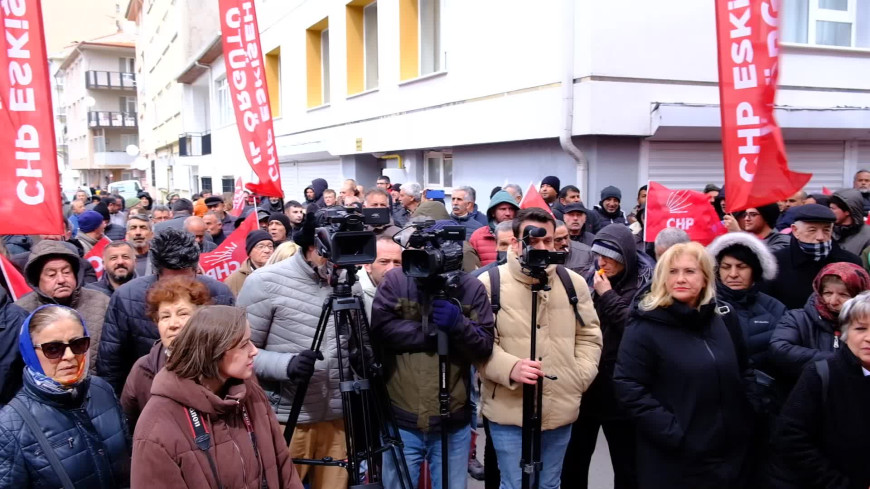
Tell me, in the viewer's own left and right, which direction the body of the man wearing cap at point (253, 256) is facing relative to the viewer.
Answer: facing the viewer and to the right of the viewer

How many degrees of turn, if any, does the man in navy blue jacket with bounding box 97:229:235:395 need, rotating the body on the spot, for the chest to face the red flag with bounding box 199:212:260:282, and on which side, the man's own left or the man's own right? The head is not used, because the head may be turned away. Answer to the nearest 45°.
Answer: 0° — they already face it

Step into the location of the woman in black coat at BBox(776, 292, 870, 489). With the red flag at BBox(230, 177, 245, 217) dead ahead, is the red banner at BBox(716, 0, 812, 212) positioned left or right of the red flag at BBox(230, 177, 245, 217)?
right

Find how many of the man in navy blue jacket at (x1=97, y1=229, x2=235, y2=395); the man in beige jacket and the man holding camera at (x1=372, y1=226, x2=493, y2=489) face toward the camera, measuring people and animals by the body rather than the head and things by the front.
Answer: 2

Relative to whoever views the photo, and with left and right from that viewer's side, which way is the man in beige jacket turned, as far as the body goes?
facing the viewer

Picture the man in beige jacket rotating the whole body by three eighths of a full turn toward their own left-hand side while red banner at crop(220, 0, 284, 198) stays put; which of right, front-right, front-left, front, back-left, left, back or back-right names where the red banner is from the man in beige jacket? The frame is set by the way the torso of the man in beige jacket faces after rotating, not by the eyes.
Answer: left

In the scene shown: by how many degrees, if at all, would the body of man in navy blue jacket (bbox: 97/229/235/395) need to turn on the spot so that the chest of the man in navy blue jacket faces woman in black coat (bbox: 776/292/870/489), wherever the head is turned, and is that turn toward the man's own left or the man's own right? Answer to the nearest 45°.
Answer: approximately 135° to the man's own right

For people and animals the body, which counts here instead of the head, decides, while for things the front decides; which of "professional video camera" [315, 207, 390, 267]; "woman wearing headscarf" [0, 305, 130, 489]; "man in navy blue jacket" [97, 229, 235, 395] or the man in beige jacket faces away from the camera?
the man in navy blue jacket

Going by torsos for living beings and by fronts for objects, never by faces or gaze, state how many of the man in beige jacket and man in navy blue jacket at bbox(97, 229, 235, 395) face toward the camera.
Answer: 1

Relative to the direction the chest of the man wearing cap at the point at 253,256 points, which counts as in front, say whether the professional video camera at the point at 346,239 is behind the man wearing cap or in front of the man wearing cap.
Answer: in front

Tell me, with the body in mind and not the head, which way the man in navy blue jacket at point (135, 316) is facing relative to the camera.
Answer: away from the camera

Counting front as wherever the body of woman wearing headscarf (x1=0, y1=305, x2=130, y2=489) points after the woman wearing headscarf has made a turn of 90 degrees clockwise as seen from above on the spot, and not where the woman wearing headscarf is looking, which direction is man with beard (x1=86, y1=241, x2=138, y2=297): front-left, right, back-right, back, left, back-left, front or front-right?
back-right

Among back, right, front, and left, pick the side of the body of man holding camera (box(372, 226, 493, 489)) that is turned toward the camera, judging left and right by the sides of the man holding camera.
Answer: front

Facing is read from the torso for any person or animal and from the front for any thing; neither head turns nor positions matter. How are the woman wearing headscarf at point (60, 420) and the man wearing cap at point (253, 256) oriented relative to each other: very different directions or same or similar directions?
same or similar directions

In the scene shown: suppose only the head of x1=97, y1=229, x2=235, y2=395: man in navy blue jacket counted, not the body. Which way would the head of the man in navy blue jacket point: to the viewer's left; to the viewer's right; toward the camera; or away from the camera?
away from the camera

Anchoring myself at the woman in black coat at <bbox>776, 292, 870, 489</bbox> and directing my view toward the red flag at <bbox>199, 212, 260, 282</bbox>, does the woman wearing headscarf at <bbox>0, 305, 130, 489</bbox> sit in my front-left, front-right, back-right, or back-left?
front-left
